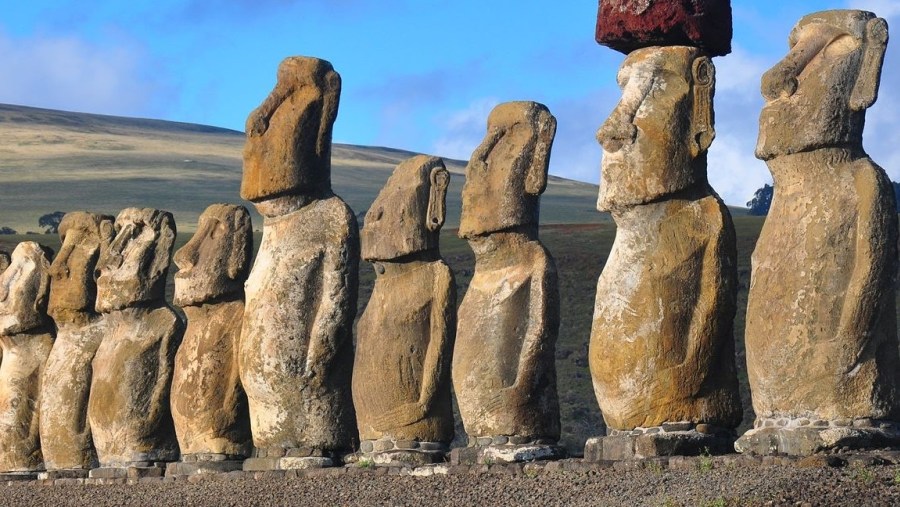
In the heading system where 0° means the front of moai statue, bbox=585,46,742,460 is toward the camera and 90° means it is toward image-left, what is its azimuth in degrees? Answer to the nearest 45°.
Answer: approximately 45°
